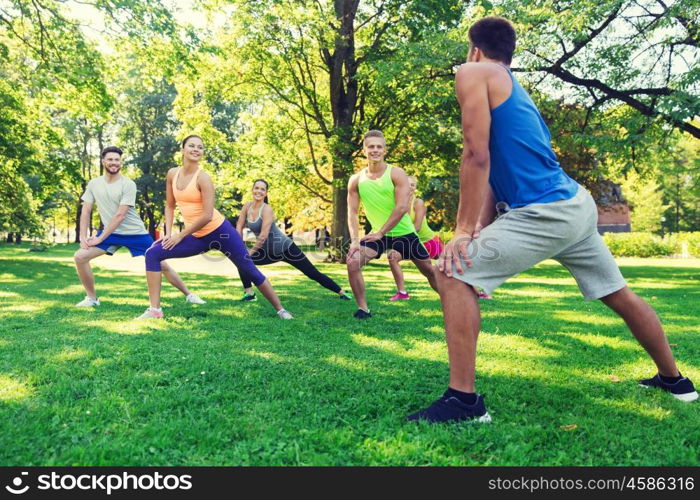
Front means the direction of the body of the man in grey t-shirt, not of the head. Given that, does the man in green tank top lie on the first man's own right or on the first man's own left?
on the first man's own left

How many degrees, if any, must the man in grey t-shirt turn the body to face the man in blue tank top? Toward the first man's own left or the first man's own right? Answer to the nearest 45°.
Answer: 0° — they already face them

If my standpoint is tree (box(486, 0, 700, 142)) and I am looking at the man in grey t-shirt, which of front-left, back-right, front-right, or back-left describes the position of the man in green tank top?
front-left

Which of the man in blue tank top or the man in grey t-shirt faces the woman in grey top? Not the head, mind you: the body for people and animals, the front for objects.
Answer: the man in blue tank top

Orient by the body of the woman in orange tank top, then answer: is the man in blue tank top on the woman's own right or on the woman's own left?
on the woman's own left

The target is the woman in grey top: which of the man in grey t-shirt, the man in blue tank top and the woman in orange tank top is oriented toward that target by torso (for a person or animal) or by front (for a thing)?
the man in blue tank top

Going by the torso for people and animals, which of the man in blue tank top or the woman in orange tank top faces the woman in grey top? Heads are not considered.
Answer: the man in blue tank top

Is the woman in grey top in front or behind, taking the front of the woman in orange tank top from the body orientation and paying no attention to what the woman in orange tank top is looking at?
behind

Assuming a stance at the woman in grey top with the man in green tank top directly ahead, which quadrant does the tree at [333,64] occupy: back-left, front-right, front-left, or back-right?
back-left

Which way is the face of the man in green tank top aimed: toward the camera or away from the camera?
toward the camera

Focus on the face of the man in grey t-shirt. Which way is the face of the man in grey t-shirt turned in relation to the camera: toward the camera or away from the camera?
toward the camera

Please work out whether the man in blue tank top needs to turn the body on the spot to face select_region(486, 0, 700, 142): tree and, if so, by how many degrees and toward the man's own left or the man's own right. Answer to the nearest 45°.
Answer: approximately 45° to the man's own right

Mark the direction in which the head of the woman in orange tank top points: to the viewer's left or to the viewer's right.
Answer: to the viewer's right

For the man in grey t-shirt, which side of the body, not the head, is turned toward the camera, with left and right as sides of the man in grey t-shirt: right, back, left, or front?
front

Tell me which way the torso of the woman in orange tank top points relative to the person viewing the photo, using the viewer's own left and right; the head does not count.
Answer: facing the viewer and to the left of the viewer

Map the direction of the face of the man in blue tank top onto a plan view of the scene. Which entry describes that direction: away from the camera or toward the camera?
away from the camera

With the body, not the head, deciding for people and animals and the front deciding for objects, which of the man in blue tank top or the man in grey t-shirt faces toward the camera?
the man in grey t-shirt
